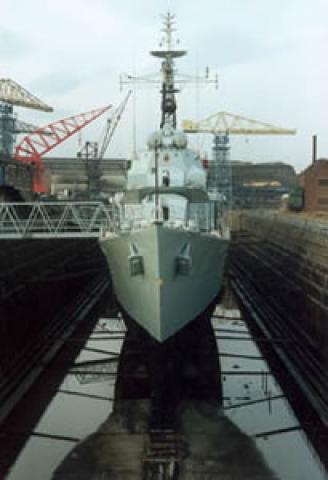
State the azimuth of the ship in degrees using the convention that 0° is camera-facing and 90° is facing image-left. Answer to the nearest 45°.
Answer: approximately 0°

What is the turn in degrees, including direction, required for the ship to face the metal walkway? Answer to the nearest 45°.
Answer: approximately 90° to its right
